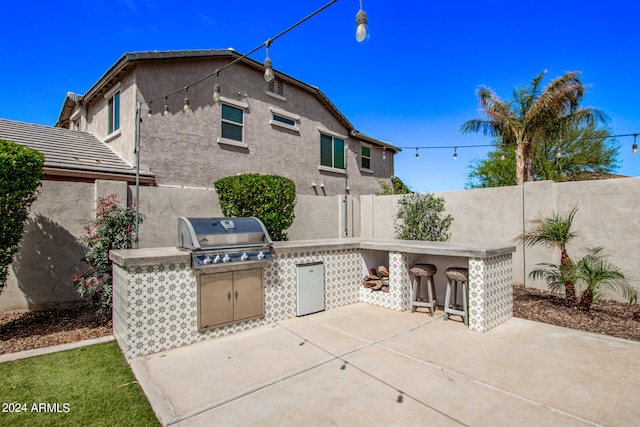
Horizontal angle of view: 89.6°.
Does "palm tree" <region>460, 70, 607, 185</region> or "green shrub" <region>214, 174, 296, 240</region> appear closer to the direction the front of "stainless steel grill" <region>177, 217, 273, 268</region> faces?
the palm tree

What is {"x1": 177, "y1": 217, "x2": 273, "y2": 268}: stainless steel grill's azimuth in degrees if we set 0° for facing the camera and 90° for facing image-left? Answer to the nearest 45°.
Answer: approximately 315°

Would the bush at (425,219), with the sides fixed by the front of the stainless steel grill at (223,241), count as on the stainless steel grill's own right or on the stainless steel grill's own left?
on the stainless steel grill's own left

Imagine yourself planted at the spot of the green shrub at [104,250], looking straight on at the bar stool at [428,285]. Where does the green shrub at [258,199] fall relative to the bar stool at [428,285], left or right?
left

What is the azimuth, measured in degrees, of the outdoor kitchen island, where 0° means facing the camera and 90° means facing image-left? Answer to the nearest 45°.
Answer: approximately 315°

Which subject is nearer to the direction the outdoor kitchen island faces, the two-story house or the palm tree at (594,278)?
the palm tree

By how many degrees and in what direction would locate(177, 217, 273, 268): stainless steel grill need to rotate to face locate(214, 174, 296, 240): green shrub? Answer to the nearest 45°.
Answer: approximately 135° to its left

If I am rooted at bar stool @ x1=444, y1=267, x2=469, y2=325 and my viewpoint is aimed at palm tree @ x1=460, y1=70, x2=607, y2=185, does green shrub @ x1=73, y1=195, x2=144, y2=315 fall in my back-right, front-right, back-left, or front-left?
back-left

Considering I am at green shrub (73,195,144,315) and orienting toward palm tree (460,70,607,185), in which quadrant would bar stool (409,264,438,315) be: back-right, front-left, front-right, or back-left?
front-right
